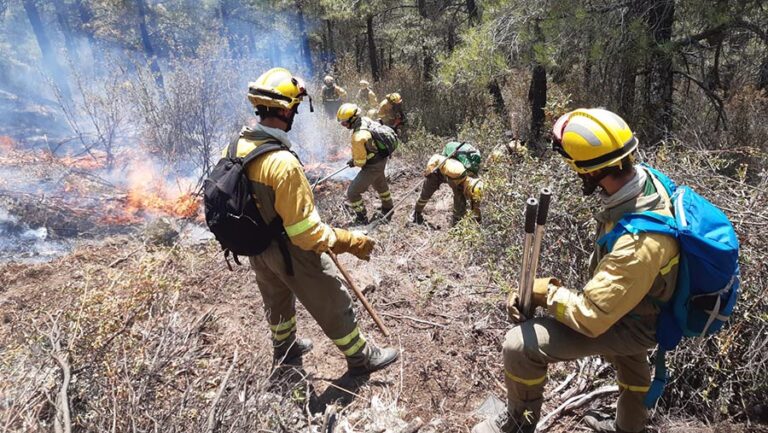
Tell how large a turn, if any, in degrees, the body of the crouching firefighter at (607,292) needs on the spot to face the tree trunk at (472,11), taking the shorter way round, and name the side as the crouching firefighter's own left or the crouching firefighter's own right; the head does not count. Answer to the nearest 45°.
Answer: approximately 90° to the crouching firefighter's own right

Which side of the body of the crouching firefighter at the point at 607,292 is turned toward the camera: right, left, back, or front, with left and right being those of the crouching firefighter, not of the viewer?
left

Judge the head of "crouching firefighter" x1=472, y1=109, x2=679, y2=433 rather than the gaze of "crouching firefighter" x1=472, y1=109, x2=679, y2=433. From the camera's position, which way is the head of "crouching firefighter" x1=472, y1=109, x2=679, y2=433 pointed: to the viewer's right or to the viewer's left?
to the viewer's left

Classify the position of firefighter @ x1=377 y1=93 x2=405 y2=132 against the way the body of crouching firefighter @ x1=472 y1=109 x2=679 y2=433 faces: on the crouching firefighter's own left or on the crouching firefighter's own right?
on the crouching firefighter's own right

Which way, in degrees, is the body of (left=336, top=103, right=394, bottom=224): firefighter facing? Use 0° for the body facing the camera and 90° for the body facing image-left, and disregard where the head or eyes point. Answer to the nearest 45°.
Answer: approximately 90°

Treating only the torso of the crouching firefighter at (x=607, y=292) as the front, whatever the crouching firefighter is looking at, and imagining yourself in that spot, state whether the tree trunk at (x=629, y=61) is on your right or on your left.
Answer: on your right

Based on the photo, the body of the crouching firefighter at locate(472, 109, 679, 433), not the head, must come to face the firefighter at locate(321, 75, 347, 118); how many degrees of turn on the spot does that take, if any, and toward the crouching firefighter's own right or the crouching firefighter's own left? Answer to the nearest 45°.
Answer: approximately 45° to the crouching firefighter's own right

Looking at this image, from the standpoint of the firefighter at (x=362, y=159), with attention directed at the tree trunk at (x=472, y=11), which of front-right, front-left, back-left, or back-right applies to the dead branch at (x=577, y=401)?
back-right

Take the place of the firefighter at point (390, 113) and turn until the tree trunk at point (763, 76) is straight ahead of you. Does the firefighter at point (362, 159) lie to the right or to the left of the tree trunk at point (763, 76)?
right

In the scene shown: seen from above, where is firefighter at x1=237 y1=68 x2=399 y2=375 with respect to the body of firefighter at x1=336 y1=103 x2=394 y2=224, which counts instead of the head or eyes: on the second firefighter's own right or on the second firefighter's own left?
on the second firefighter's own left

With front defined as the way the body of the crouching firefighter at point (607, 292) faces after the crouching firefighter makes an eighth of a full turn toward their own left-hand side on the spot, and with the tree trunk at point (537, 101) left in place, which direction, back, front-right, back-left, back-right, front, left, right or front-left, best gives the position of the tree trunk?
back-right
